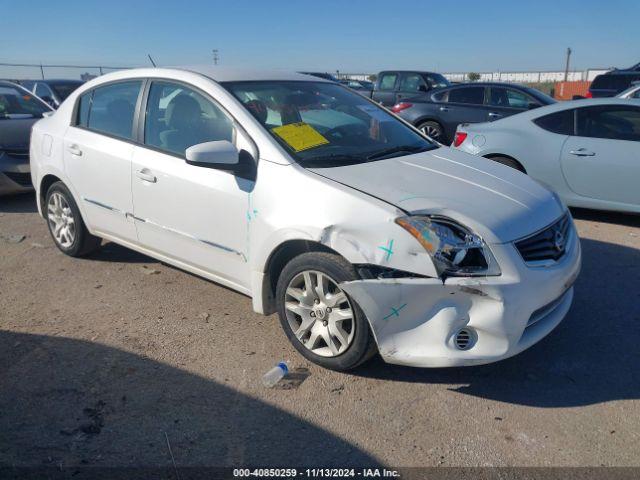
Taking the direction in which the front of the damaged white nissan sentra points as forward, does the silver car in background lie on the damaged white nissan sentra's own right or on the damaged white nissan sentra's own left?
on the damaged white nissan sentra's own left

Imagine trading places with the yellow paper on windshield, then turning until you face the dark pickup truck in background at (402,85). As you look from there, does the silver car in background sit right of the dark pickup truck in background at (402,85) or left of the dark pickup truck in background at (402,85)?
right

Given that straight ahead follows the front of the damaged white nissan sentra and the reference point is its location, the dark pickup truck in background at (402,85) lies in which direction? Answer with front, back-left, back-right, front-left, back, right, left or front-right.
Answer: back-left

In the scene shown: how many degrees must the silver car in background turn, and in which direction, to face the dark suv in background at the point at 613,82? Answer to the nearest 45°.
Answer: approximately 90° to its left

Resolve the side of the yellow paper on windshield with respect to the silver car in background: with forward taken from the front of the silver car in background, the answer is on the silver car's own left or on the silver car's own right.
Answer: on the silver car's own right

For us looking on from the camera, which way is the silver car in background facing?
facing to the right of the viewer

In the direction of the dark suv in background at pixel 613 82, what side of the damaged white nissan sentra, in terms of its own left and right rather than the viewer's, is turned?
left
